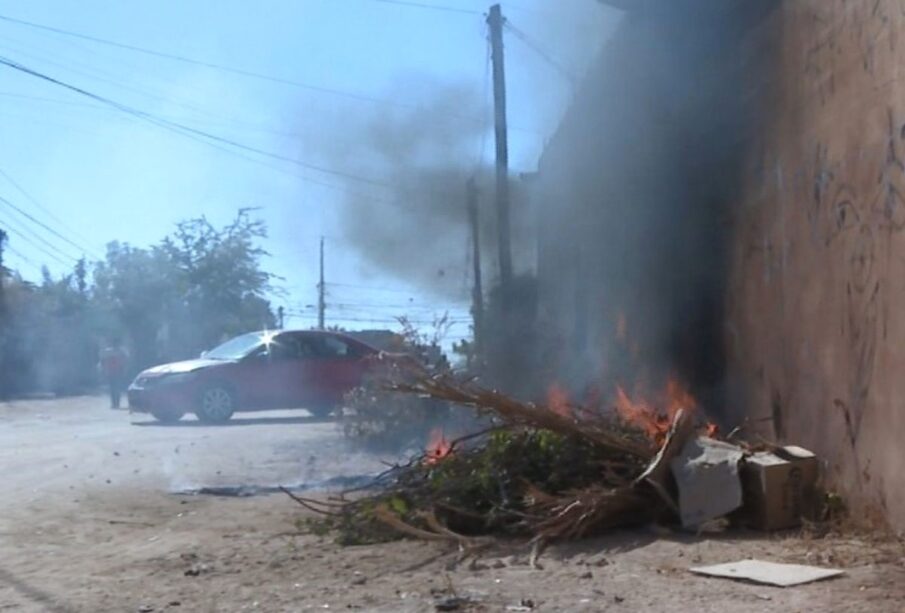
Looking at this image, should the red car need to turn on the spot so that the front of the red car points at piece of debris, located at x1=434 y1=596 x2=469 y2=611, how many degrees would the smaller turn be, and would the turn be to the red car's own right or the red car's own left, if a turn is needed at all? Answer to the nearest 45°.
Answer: approximately 45° to the red car's own left

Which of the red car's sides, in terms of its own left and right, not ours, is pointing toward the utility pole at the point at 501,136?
back

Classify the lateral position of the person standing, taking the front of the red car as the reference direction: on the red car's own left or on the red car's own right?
on the red car's own right

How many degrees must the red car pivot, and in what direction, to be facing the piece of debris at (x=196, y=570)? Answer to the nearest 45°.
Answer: approximately 45° to its left

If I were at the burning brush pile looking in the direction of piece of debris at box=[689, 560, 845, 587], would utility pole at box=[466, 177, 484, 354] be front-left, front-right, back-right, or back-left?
back-left

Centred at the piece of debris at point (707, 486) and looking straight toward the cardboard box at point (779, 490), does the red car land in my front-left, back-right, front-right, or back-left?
back-left

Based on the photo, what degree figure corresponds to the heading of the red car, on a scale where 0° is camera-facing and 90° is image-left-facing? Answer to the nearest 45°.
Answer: approximately 45°

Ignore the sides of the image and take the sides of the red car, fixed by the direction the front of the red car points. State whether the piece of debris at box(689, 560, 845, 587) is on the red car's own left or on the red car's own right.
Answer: on the red car's own left
